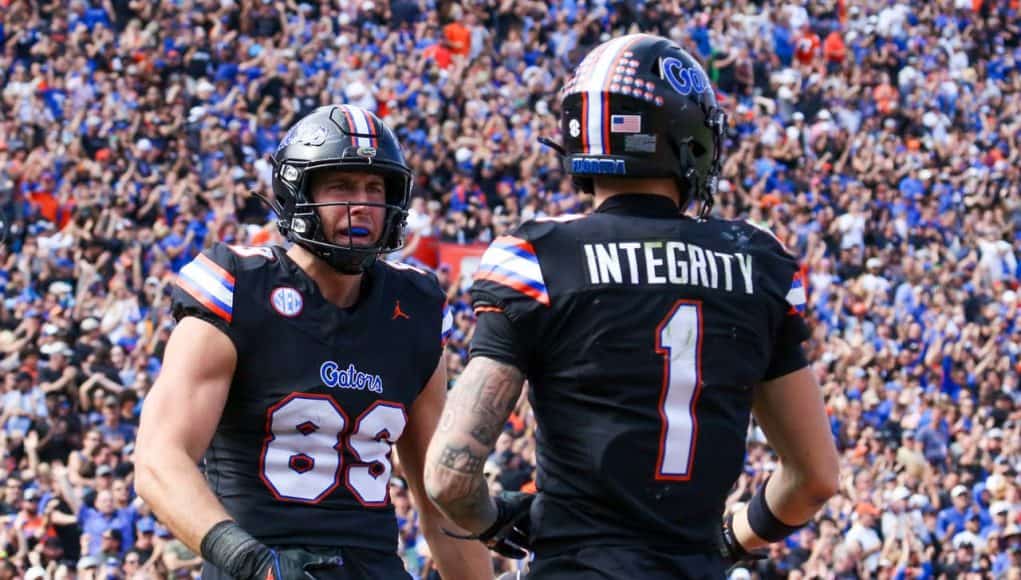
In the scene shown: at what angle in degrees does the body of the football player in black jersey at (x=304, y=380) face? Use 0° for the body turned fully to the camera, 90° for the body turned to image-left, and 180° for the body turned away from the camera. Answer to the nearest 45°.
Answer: approximately 315°

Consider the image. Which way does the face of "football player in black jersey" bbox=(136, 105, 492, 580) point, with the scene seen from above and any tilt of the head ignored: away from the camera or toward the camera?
toward the camera

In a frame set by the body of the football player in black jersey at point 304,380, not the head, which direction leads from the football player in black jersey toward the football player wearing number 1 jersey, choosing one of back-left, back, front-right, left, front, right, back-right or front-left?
front
